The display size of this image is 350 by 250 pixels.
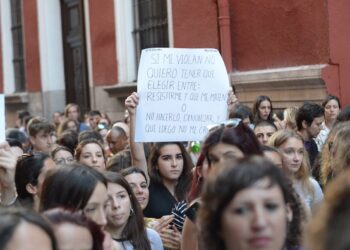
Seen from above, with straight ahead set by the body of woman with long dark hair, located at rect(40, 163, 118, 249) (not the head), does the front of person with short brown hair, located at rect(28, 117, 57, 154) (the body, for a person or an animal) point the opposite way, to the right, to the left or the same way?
the same way

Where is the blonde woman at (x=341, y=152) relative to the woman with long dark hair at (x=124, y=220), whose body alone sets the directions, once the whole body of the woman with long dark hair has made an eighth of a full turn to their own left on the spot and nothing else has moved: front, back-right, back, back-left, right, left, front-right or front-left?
left

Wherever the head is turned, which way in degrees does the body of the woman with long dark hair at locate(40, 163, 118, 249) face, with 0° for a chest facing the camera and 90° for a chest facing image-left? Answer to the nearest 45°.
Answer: approximately 315°

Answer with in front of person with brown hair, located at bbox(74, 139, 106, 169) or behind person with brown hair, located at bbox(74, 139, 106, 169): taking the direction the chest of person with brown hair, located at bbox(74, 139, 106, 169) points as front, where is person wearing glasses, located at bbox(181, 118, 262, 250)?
in front

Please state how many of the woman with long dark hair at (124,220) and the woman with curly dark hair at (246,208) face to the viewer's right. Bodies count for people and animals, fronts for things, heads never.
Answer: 0

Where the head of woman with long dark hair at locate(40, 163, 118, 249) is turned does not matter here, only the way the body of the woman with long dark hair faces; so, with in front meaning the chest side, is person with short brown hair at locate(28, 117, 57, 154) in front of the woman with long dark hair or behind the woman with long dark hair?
behind

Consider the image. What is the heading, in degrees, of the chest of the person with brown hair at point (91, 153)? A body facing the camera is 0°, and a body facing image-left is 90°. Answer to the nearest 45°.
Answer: approximately 315°

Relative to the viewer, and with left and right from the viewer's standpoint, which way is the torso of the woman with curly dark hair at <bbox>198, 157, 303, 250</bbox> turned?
facing the viewer

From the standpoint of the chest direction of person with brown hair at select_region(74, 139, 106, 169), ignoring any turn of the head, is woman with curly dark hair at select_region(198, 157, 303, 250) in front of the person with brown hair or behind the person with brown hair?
in front

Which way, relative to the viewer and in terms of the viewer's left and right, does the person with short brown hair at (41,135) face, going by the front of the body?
facing the viewer and to the right of the viewer

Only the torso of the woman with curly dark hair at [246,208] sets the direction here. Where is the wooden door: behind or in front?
behind

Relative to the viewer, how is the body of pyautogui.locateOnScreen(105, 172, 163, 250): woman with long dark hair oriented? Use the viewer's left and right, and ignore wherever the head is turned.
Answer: facing the viewer and to the left of the viewer

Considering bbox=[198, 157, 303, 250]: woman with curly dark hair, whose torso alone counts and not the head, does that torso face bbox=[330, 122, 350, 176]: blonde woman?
no

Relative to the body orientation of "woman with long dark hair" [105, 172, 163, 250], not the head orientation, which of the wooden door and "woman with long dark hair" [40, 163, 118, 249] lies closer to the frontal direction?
the woman with long dark hair

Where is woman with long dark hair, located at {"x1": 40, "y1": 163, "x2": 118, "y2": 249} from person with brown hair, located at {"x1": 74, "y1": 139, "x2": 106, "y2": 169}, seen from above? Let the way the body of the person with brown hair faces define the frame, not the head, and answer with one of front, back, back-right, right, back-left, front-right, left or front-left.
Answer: front-right

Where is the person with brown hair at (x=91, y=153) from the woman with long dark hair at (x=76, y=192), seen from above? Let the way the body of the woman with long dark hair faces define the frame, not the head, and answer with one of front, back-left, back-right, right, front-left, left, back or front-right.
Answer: back-left

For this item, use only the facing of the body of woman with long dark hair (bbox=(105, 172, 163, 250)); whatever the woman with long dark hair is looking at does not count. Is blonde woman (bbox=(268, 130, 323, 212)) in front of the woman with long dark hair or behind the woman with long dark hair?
behind

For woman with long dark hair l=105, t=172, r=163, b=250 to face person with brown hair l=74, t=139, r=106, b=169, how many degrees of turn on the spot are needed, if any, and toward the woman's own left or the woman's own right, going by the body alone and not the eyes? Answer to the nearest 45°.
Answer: approximately 135° to the woman's own right

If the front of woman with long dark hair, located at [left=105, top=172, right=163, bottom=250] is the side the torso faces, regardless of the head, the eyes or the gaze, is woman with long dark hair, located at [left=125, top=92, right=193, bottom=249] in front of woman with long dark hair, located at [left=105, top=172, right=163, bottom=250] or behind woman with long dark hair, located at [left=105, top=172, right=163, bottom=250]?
behind
